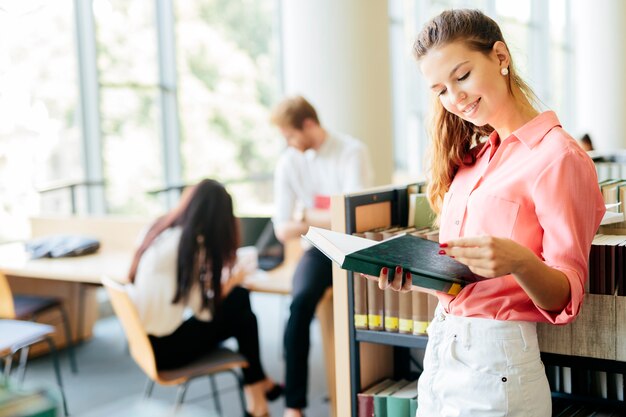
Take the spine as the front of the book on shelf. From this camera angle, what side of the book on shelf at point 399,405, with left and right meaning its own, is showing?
front

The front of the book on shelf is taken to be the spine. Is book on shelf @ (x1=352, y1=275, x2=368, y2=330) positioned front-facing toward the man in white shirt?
no

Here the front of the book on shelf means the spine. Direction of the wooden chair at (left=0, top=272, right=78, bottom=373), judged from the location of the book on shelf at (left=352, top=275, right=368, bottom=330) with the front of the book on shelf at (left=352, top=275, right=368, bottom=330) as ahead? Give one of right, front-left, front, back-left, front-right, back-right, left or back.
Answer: back-right

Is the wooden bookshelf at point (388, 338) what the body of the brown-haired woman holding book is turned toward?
no

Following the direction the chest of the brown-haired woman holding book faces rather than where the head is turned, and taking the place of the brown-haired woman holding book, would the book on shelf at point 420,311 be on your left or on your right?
on your right

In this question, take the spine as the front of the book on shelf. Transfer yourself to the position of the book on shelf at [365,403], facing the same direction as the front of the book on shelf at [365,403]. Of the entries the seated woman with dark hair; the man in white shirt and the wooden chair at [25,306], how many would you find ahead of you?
0

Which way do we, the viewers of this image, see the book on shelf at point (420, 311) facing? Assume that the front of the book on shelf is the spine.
facing the viewer

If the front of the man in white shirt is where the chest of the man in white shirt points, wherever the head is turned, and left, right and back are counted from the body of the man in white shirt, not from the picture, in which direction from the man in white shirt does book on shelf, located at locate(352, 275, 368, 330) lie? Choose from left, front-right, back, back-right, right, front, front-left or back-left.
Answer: front-left

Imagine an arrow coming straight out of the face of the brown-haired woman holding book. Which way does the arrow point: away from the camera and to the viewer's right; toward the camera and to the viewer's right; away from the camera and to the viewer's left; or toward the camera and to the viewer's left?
toward the camera and to the viewer's left

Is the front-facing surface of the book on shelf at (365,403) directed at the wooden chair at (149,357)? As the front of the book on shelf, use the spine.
no

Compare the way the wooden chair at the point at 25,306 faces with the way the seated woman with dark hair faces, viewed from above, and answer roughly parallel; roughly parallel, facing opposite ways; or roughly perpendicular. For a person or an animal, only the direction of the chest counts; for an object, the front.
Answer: roughly parallel

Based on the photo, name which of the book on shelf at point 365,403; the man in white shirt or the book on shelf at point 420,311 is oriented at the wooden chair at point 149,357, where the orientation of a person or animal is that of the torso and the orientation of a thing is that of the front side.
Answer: the man in white shirt

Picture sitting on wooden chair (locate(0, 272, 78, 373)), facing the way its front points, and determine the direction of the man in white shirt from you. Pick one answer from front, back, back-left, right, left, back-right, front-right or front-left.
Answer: front-right

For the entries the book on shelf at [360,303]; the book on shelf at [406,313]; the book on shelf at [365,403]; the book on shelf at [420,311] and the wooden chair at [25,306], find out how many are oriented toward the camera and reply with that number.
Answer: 4

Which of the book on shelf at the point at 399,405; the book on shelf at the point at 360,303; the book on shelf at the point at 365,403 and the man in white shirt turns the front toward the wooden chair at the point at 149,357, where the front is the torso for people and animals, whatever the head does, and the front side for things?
the man in white shirt

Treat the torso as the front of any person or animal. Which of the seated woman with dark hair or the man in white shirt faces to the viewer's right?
the seated woman with dark hair

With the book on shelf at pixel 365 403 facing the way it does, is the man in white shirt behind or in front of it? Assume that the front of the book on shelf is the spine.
behind

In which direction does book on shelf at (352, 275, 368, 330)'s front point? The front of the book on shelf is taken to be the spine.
toward the camera
